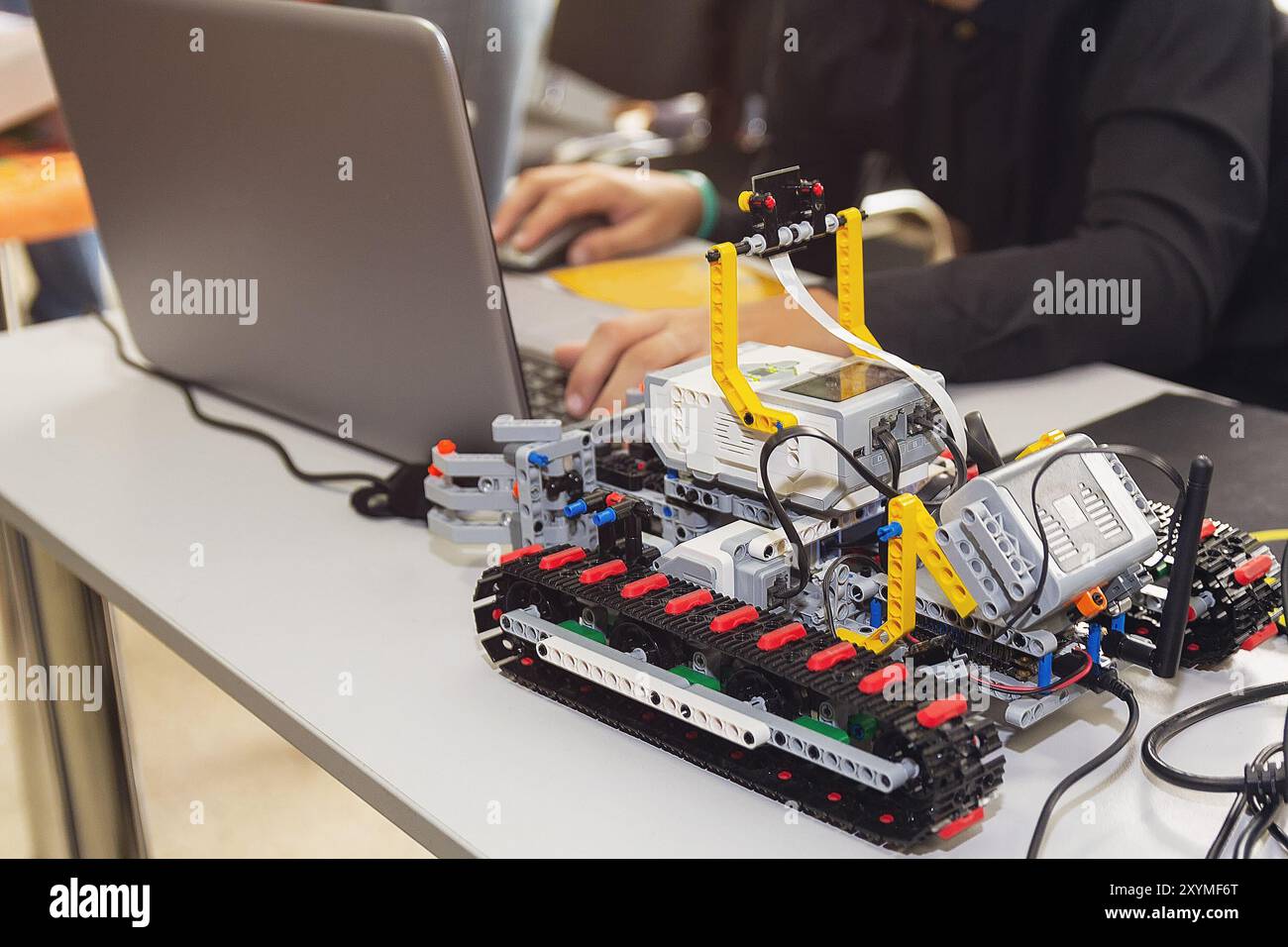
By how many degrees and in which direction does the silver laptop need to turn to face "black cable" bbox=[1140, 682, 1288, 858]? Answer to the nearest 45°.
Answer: approximately 90° to its right

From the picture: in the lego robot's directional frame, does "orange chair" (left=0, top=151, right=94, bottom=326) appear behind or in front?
in front

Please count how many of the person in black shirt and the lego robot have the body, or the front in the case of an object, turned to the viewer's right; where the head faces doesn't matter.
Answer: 0

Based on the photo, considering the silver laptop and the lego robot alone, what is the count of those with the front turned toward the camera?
0

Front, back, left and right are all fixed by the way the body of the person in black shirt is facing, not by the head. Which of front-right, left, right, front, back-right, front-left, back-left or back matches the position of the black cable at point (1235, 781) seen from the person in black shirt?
front-left

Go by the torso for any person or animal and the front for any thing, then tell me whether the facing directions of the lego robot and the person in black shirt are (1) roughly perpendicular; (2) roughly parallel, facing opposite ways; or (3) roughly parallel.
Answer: roughly perpendicular

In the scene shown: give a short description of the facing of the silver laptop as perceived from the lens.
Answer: facing away from the viewer and to the right of the viewer

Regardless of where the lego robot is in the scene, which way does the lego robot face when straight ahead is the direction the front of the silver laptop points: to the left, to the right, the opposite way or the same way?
to the left

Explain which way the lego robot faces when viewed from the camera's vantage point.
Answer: facing away from the viewer and to the left of the viewer

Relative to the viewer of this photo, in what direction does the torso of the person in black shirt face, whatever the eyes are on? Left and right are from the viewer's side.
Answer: facing the viewer and to the left of the viewer
